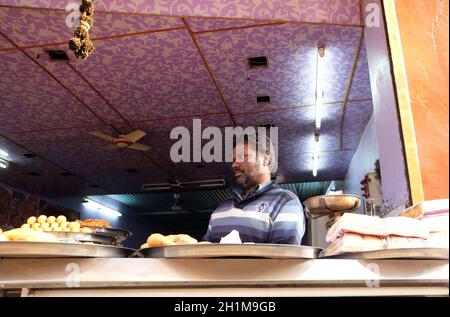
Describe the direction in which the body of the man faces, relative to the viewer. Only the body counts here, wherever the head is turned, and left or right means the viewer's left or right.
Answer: facing the viewer and to the left of the viewer

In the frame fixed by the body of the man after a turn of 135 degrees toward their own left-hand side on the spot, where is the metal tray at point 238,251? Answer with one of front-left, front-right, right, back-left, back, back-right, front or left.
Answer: right

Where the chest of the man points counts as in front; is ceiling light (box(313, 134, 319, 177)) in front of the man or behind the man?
behind

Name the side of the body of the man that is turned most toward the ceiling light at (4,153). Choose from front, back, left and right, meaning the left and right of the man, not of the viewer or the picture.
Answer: right

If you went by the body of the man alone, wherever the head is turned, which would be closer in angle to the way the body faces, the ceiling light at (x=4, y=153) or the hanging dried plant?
the hanging dried plant

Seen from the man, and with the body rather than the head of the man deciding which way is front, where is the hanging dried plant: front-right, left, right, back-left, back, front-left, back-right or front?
front

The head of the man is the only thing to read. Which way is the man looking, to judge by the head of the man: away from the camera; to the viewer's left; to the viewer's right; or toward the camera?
to the viewer's left
